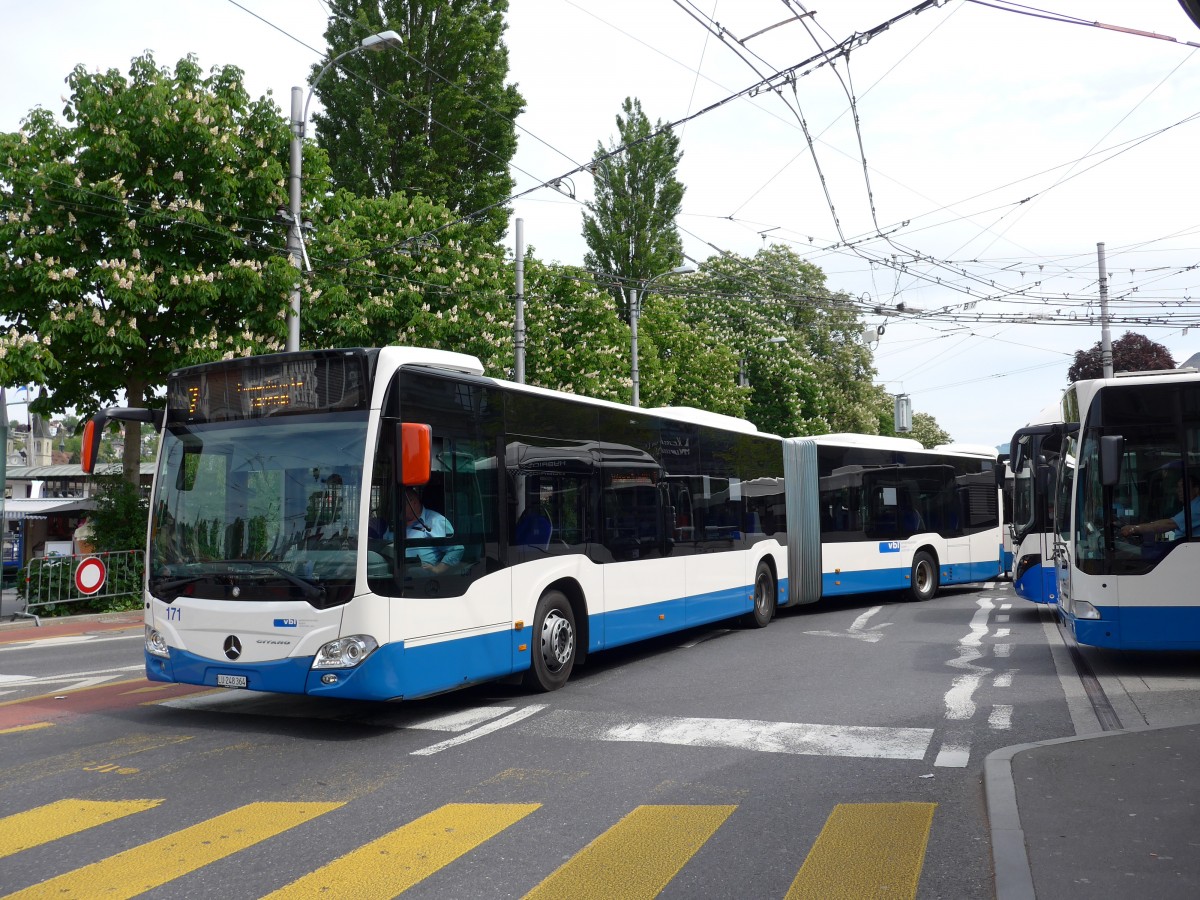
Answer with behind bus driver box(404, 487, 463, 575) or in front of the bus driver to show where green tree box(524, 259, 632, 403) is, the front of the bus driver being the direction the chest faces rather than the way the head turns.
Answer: behind

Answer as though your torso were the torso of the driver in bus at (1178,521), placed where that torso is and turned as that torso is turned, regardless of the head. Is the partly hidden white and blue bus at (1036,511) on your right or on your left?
on your right

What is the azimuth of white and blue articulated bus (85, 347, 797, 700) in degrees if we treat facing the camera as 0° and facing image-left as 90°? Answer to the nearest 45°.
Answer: approximately 45°

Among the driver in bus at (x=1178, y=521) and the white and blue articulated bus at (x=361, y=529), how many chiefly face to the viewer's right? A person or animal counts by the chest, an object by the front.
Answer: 0

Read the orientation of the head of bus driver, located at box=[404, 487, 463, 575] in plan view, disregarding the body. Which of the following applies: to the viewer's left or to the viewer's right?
to the viewer's left

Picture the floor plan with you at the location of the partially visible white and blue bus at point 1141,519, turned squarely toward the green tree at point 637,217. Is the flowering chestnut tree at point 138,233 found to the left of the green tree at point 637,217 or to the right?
left

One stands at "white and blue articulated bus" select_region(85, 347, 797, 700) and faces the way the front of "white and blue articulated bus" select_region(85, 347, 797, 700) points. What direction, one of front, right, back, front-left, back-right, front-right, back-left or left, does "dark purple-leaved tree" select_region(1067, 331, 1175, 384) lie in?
back

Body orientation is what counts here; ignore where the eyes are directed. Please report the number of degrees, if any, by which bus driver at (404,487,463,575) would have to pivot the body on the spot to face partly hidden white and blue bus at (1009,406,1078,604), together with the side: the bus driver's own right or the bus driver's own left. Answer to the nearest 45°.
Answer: approximately 180°

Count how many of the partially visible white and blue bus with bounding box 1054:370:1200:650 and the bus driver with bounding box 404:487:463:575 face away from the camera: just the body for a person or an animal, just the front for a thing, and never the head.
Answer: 0

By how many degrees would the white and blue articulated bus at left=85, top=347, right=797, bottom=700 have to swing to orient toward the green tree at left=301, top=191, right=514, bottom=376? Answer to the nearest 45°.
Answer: approximately 135° to its right
